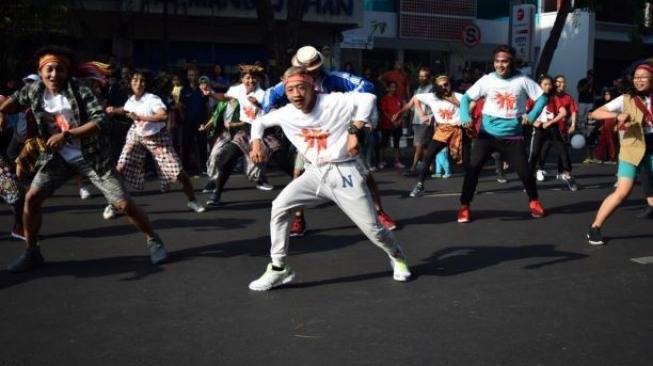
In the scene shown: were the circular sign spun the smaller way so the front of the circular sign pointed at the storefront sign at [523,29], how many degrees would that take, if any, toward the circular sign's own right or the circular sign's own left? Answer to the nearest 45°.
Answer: approximately 45° to the circular sign's own left

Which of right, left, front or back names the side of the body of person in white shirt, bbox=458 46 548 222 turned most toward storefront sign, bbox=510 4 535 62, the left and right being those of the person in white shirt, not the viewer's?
back

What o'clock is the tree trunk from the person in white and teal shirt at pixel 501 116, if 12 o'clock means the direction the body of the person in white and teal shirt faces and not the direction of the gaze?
The tree trunk is roughly at 6 o'clock from the person in white and teal shirt.

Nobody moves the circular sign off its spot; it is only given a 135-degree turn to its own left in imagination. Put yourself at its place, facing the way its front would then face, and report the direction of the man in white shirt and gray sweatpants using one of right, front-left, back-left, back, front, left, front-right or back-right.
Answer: back-right

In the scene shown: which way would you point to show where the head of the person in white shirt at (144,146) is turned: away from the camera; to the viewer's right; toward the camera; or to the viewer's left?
toward the camera

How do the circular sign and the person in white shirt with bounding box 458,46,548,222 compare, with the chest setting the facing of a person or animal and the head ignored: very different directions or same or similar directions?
same or similar directions

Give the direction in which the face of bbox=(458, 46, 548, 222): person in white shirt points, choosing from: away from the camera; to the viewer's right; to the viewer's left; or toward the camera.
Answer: toward the camera

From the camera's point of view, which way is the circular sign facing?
toward the camera

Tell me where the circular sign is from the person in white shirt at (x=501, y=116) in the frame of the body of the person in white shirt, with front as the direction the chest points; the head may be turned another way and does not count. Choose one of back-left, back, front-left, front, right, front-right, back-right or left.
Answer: back

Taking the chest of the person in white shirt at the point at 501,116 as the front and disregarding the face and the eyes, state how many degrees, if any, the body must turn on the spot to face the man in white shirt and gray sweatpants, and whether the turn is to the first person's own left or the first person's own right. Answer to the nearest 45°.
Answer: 0° — they already face them

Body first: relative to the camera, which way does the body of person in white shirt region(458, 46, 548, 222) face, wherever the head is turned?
toward the camera

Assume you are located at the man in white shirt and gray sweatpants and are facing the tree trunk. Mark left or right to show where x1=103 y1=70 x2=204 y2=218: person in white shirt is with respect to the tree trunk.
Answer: left

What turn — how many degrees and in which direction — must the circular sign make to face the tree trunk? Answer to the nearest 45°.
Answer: approximately 90° to its left

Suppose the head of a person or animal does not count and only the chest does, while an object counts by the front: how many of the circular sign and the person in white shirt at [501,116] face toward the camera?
2

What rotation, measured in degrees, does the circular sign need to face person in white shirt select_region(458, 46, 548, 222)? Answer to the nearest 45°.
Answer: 0° — it already faces them
